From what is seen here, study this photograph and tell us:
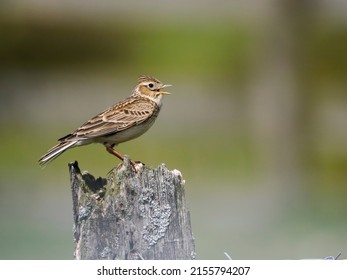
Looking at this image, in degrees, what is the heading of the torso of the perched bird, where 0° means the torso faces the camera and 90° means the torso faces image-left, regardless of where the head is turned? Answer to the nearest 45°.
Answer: approximately 270°
